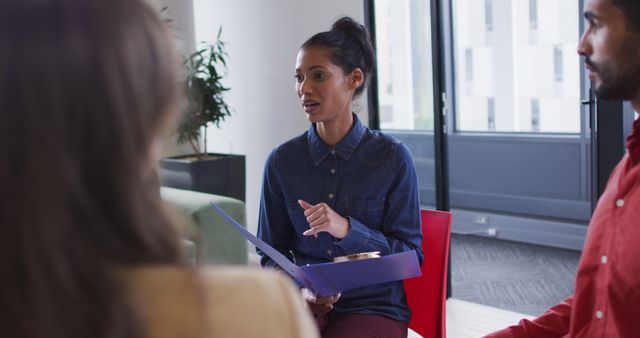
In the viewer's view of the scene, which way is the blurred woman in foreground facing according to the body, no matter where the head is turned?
away from the camera

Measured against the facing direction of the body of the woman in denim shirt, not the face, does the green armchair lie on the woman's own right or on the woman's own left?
on the woman's own right

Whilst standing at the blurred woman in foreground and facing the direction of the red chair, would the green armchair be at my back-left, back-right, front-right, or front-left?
front-left

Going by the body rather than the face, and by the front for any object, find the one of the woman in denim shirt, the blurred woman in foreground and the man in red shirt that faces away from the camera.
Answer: the blurred woman in foreground

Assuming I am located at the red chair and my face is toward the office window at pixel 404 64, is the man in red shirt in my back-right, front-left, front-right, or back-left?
back-right

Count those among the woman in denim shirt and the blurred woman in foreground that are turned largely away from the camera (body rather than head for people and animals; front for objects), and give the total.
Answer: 1

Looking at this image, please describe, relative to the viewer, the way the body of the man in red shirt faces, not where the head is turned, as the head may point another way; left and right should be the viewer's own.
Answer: facing the viewer and to the left of the viewer

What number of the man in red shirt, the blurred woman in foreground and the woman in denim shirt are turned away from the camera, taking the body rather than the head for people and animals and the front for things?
1

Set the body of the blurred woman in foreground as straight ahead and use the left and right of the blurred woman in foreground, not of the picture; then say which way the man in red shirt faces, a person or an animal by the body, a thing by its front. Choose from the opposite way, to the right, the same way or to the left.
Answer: to the left

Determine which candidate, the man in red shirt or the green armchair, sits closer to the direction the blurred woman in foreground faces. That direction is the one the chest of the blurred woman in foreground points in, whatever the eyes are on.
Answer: the green armchair

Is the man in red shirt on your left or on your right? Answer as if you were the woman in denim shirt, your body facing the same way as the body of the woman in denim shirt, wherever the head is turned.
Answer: on your left

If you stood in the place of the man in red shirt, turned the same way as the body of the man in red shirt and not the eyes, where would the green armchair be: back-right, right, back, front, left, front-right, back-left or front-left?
right

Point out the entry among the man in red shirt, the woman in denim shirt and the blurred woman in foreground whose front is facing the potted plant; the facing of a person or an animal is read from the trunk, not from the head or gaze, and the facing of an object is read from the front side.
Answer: the blurred woman in foreground

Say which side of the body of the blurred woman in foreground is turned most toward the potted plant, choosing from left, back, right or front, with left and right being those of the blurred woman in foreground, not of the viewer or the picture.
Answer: front

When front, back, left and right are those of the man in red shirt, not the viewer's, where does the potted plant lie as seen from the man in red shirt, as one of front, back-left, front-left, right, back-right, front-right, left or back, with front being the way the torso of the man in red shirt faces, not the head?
right

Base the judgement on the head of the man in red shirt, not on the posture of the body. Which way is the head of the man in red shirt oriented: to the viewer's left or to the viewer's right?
to the viewer's left
